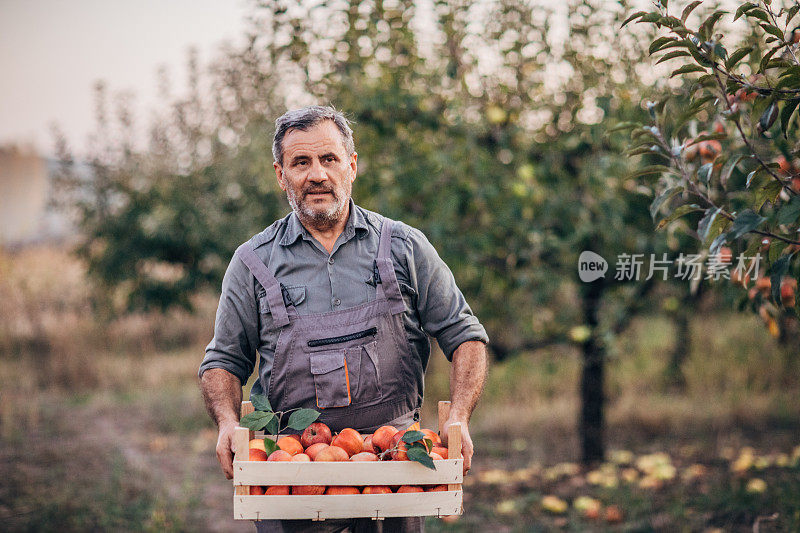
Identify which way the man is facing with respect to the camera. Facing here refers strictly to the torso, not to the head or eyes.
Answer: toward the camera

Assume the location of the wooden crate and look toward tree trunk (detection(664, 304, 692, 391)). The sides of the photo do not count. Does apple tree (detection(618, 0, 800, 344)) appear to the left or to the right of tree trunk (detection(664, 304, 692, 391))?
right

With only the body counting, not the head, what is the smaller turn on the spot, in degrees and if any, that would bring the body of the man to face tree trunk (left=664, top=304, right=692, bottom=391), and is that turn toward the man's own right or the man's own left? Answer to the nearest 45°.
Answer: approximately 135° to the man's own left

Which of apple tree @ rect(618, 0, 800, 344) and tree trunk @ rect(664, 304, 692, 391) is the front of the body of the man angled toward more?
the apple tree

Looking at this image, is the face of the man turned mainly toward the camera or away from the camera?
toward the camera

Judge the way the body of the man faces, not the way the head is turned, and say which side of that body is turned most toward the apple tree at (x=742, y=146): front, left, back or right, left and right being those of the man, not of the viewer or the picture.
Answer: left

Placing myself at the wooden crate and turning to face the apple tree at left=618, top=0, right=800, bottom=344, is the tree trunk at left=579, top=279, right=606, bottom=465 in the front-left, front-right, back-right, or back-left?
front-left
